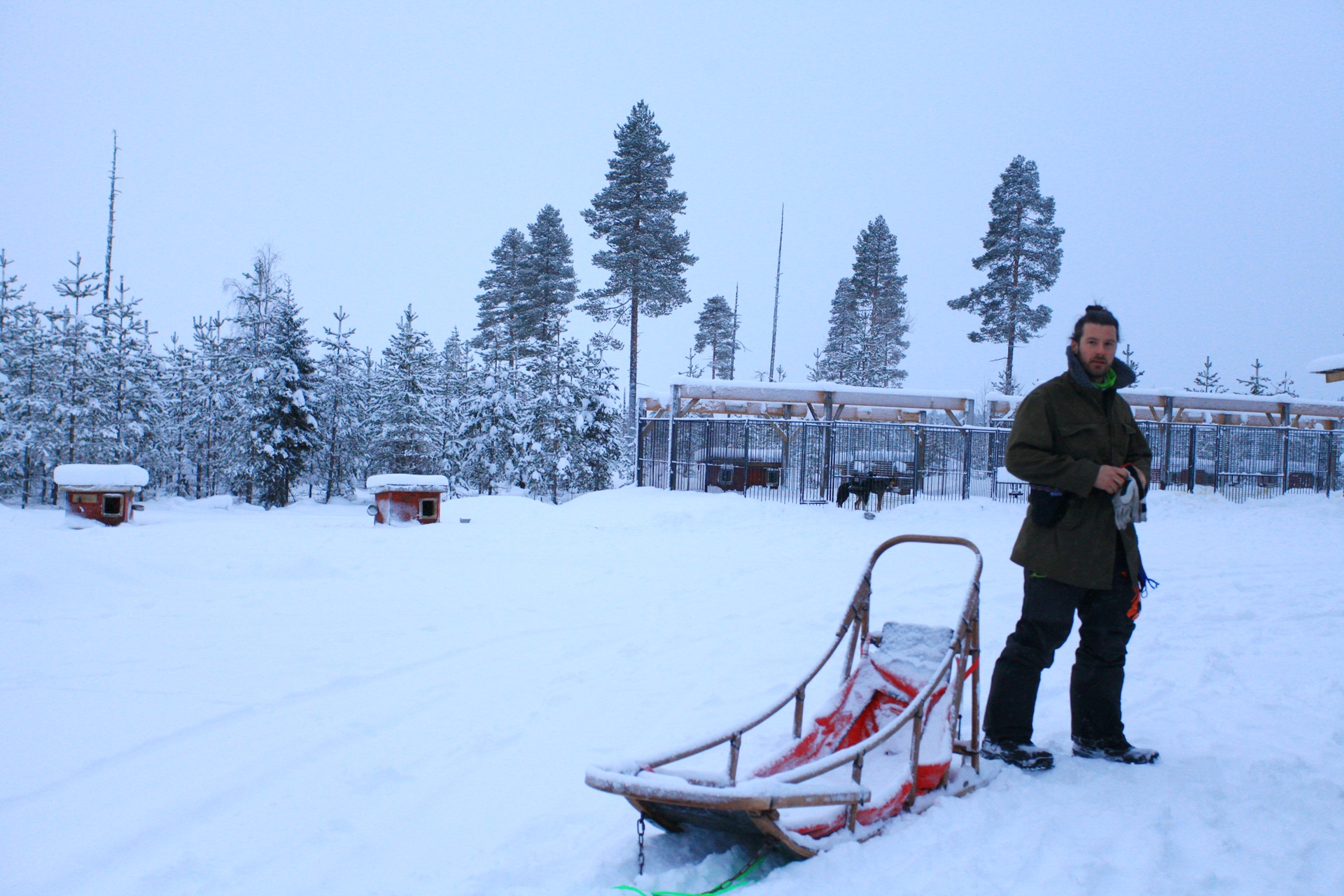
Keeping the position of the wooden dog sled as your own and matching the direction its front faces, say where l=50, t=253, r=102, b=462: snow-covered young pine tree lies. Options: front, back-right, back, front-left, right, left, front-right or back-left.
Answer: right

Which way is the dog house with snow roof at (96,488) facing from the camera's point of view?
toward the camera

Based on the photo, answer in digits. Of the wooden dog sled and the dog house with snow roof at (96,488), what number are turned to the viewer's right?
0

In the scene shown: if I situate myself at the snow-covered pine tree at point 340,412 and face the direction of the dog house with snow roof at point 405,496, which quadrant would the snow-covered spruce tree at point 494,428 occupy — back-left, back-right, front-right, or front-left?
front-left

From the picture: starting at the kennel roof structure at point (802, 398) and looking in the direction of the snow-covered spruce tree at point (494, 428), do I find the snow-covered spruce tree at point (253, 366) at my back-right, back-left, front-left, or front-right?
front-left

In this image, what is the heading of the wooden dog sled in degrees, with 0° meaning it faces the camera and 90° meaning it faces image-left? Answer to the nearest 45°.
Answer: approximately 45°

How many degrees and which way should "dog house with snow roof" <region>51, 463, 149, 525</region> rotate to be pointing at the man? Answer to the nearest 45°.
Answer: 0° — it already faces them

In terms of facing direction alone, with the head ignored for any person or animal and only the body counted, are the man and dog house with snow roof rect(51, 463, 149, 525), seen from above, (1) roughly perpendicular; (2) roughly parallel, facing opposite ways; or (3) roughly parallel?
roughly parallel

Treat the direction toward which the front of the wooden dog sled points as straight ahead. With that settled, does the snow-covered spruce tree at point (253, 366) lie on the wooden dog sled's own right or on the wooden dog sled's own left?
on the wooden dog sled's own right

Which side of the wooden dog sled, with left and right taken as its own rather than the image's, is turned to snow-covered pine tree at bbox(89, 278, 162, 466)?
right

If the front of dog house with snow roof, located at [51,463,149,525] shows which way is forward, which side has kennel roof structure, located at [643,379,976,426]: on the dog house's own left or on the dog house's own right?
on the dog house's own left

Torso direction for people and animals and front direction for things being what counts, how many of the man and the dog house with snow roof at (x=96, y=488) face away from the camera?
0

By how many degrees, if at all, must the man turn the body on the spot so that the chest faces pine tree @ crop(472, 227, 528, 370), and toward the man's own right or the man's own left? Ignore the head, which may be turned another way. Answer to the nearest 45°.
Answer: approximately 180°

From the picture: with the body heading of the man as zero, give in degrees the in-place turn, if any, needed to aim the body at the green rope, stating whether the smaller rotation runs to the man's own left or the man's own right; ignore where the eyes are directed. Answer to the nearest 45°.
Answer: approximately 90° to the man's own right

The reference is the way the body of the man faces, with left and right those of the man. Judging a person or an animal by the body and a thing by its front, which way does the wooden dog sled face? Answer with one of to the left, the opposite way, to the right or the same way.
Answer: to the right

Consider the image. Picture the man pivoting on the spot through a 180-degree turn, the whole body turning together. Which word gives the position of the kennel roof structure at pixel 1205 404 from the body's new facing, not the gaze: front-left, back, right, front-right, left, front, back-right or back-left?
front-right

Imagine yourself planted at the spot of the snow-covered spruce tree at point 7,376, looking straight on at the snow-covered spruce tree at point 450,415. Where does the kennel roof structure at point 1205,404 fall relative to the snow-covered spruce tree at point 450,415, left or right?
right
